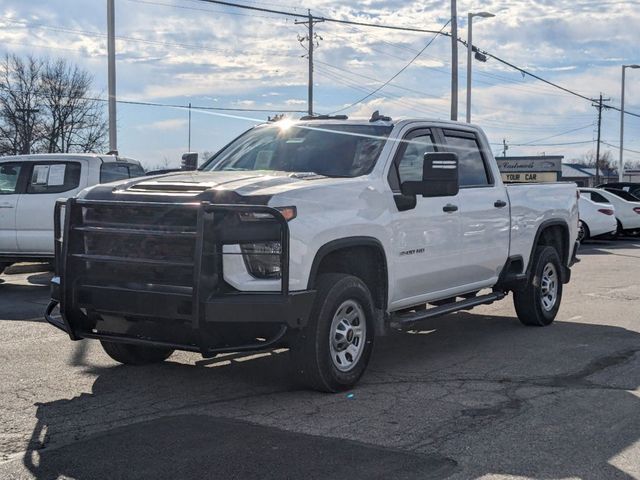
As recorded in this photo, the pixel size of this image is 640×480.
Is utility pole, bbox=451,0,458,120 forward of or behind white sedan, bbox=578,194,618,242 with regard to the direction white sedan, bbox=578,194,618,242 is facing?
forward

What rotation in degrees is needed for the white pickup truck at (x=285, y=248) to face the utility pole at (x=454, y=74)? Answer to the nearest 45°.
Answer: approximately 135° to its right

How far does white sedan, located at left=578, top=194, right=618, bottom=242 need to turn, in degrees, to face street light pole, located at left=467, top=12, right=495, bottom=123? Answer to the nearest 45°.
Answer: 0° — it already faces it

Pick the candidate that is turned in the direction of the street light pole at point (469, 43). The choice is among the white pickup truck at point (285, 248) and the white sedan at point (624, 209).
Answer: the white sedan

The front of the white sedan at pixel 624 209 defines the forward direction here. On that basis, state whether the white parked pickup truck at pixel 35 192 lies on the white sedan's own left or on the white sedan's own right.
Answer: on the white sedan's own left

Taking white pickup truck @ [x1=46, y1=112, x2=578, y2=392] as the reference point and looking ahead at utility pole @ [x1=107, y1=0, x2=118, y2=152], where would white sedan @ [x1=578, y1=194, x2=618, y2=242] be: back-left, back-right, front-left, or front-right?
front-right

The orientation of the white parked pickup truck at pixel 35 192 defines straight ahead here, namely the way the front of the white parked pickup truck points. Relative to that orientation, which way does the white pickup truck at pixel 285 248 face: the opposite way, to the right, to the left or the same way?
to the left

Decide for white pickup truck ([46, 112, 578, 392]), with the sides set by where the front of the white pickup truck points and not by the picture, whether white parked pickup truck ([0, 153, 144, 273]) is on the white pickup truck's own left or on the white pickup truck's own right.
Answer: on the white pickup truck's own right

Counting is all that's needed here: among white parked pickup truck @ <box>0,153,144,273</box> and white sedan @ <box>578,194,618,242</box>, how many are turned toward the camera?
0

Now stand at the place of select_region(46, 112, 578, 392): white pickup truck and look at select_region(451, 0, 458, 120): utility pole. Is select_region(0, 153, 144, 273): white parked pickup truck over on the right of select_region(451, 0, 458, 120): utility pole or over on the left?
left

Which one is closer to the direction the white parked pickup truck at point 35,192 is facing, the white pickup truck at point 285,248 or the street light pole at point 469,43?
the street light pole

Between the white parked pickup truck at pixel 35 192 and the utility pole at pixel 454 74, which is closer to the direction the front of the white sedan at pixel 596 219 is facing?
the utility pole

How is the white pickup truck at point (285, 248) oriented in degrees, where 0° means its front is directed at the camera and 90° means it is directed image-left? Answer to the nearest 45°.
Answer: approximately 45°
